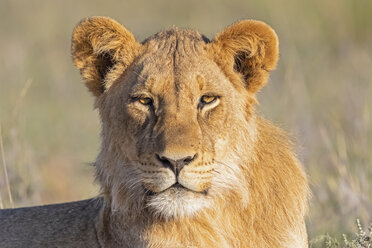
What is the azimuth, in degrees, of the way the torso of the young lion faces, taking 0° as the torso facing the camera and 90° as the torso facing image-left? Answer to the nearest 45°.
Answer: approximately 315°
